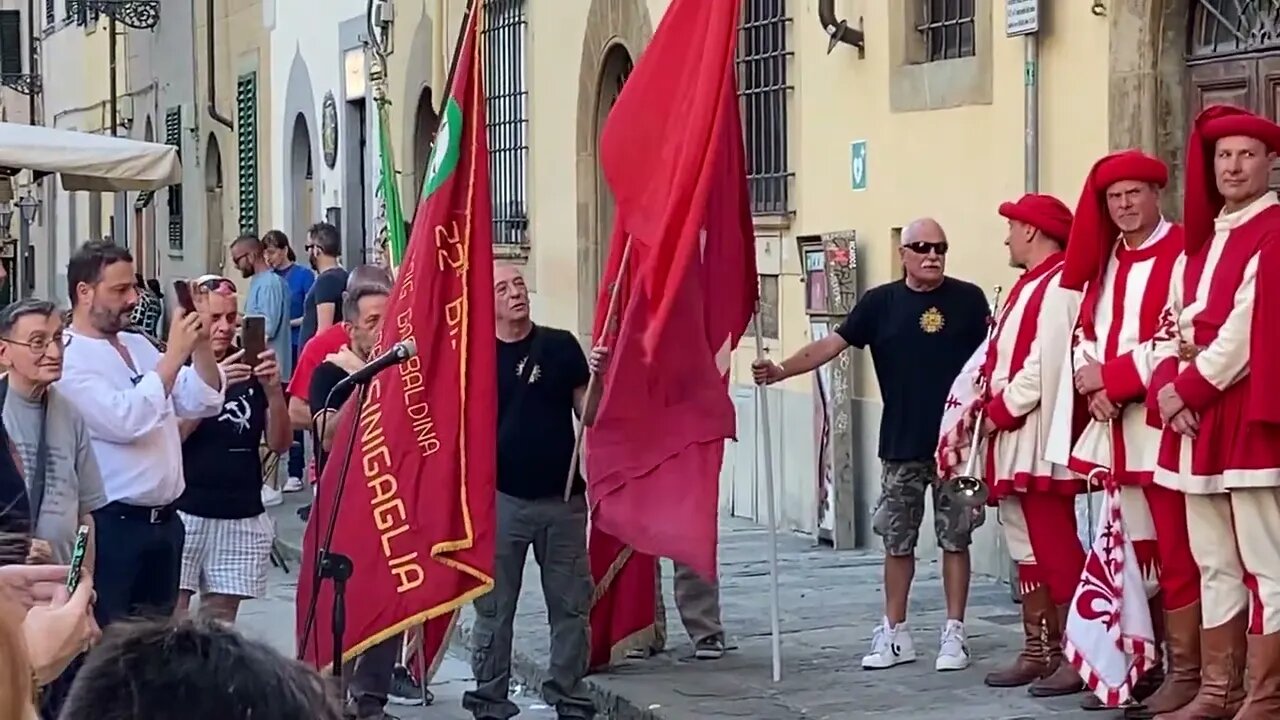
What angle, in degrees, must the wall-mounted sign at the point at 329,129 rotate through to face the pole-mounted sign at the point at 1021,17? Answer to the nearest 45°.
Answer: approximately 45° to its right

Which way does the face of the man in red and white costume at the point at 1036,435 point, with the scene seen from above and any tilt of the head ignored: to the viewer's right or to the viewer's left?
to the viewer's left

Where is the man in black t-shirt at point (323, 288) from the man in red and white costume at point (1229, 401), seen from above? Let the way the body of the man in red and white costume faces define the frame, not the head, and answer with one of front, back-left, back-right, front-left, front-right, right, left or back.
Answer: right

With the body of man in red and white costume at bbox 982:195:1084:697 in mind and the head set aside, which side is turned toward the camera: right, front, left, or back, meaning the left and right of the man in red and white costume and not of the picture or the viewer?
left

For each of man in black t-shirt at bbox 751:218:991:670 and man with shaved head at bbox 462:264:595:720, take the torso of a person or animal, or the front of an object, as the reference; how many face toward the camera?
2

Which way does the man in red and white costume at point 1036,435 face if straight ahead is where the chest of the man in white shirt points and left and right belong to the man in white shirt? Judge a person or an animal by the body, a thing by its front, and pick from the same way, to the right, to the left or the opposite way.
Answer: the opposite way

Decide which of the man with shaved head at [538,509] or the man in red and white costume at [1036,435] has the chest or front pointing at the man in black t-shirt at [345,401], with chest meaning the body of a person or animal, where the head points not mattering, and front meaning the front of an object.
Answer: the man in red and white costume

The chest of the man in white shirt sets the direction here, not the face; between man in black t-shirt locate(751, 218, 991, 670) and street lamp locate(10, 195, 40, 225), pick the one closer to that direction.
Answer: the man in black t-shirt

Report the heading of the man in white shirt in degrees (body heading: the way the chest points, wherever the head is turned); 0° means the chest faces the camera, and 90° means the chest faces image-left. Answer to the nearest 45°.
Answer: approximately 315°

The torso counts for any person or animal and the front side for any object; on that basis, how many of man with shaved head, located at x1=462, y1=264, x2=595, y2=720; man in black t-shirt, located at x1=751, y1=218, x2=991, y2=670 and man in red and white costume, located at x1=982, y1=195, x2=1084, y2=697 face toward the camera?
2

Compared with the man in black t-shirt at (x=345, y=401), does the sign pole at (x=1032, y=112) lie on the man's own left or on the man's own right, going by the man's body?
on the man's own left
